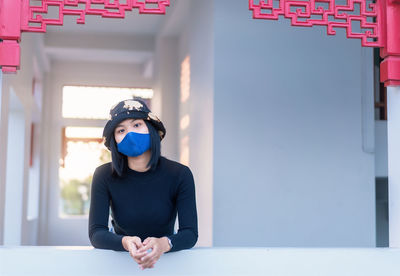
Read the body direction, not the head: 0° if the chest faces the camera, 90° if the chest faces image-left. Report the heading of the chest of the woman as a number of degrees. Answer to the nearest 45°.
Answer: approximately 0°

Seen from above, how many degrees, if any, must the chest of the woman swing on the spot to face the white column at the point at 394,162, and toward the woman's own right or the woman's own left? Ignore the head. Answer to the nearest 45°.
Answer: approximately 90° to the woman's own left
